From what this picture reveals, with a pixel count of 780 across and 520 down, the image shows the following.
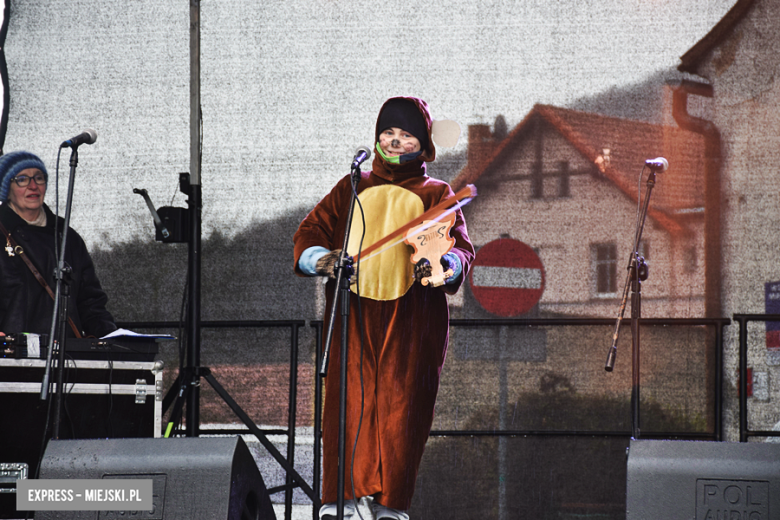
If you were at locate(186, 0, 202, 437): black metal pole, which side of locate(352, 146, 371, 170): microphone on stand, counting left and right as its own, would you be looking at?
left

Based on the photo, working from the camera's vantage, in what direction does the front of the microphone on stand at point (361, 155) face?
facing away from the viewer and to the right of the viewer

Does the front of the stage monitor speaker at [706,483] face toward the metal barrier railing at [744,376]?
yes

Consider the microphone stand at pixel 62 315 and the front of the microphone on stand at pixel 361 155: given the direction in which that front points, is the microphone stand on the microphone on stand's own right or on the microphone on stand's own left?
on the microphone on stand's own left

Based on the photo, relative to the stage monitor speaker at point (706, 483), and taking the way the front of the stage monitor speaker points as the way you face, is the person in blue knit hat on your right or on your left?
on your left

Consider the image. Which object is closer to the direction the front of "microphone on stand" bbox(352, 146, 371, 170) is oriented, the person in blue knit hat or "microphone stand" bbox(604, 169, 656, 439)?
the microphone stand

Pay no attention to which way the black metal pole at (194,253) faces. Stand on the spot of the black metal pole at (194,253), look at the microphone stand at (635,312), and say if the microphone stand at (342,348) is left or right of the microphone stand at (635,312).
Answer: right

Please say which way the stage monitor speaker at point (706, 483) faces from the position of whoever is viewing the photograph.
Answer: facing away from the viewer

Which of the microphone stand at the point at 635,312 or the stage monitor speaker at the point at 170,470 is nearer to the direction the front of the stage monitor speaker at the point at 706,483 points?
the microphone stand
